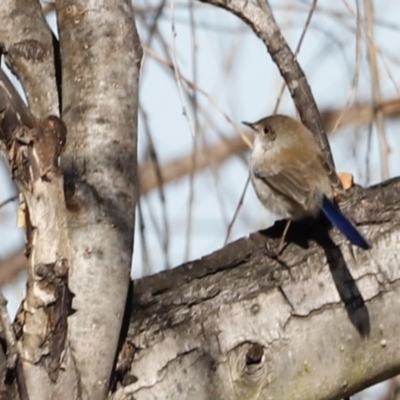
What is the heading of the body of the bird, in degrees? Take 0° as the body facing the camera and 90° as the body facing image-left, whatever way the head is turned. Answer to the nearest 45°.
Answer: approximately 135°
